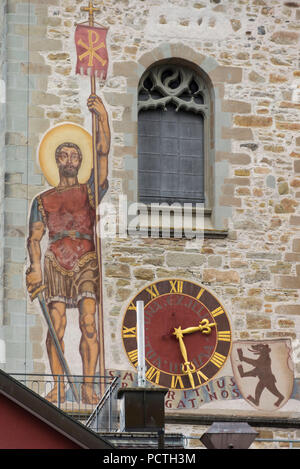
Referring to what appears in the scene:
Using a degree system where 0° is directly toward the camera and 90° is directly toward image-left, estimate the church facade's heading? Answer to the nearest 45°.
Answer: approximately 0°

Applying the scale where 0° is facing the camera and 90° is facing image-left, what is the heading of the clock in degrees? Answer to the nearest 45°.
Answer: approximately 0°
